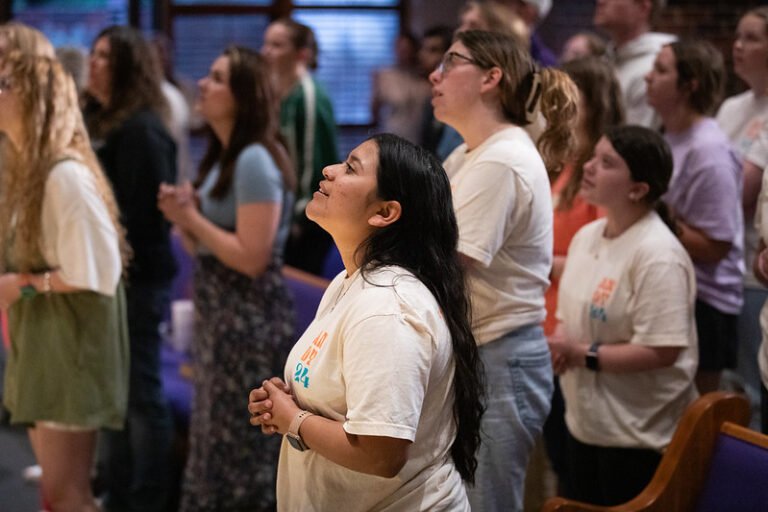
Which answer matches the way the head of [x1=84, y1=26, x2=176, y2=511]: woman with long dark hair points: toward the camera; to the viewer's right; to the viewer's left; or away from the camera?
to the viewer's left

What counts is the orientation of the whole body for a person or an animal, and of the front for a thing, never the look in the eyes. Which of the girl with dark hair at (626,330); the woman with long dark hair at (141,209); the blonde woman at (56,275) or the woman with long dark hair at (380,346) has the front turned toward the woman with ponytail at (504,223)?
the girl with dark hair

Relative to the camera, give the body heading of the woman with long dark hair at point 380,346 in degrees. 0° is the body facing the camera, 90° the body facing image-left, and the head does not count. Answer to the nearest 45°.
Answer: approximately 90°

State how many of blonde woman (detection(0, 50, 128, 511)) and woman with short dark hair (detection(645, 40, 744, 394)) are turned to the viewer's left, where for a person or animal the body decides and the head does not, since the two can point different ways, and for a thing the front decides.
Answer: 2

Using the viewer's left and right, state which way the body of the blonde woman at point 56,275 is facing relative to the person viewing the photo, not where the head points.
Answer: facing to the left of the viewer

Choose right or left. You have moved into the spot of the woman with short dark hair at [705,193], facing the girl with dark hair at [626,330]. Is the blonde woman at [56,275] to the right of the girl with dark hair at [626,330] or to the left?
right

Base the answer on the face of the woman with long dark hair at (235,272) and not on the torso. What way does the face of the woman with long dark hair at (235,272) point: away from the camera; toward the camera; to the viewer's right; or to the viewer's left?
to the viewer's left

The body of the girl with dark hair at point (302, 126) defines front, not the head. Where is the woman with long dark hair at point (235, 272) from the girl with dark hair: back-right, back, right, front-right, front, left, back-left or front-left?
left

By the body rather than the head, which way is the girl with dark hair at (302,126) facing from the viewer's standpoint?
to the viewer's left

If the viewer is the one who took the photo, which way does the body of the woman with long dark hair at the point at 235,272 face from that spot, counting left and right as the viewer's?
facing to the left of the viewer

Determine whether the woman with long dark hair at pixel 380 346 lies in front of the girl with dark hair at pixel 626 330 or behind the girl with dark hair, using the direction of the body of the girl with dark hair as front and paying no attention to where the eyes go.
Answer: in front
